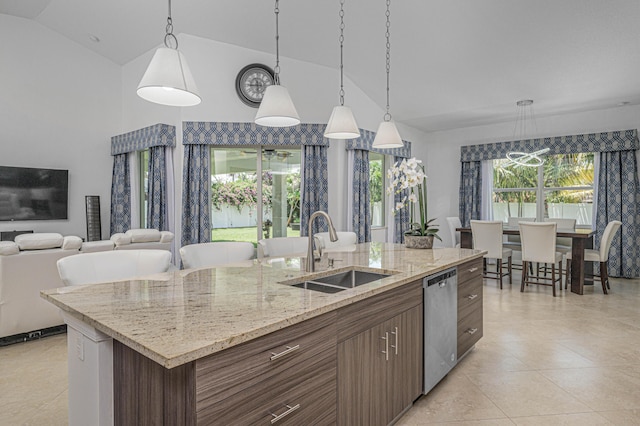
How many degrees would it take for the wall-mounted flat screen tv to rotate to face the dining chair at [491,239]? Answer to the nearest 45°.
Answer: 0° — it already faces it

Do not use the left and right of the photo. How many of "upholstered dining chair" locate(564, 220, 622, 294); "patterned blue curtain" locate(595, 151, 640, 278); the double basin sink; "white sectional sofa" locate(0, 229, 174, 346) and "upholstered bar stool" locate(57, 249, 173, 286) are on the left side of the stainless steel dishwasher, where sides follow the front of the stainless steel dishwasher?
2

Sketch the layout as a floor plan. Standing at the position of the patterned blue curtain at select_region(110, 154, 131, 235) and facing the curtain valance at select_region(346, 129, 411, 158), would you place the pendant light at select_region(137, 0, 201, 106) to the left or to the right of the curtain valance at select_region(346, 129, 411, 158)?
right

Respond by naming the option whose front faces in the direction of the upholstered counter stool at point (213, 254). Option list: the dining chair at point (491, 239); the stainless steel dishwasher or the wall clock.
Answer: the wall clock

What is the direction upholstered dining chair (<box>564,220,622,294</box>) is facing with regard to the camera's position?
facing to the left of the viewer

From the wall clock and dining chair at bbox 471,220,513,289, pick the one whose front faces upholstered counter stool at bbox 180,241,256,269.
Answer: the wall clock

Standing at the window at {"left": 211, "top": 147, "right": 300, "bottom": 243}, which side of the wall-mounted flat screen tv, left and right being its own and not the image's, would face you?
front

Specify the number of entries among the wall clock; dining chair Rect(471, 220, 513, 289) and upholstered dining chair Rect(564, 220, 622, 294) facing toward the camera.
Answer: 1

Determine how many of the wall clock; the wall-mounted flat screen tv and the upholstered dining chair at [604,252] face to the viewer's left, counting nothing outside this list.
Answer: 1

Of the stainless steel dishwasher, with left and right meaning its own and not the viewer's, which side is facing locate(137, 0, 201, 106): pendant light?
right

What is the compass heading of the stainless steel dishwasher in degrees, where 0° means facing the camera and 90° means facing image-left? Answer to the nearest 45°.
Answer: approximately 315°
